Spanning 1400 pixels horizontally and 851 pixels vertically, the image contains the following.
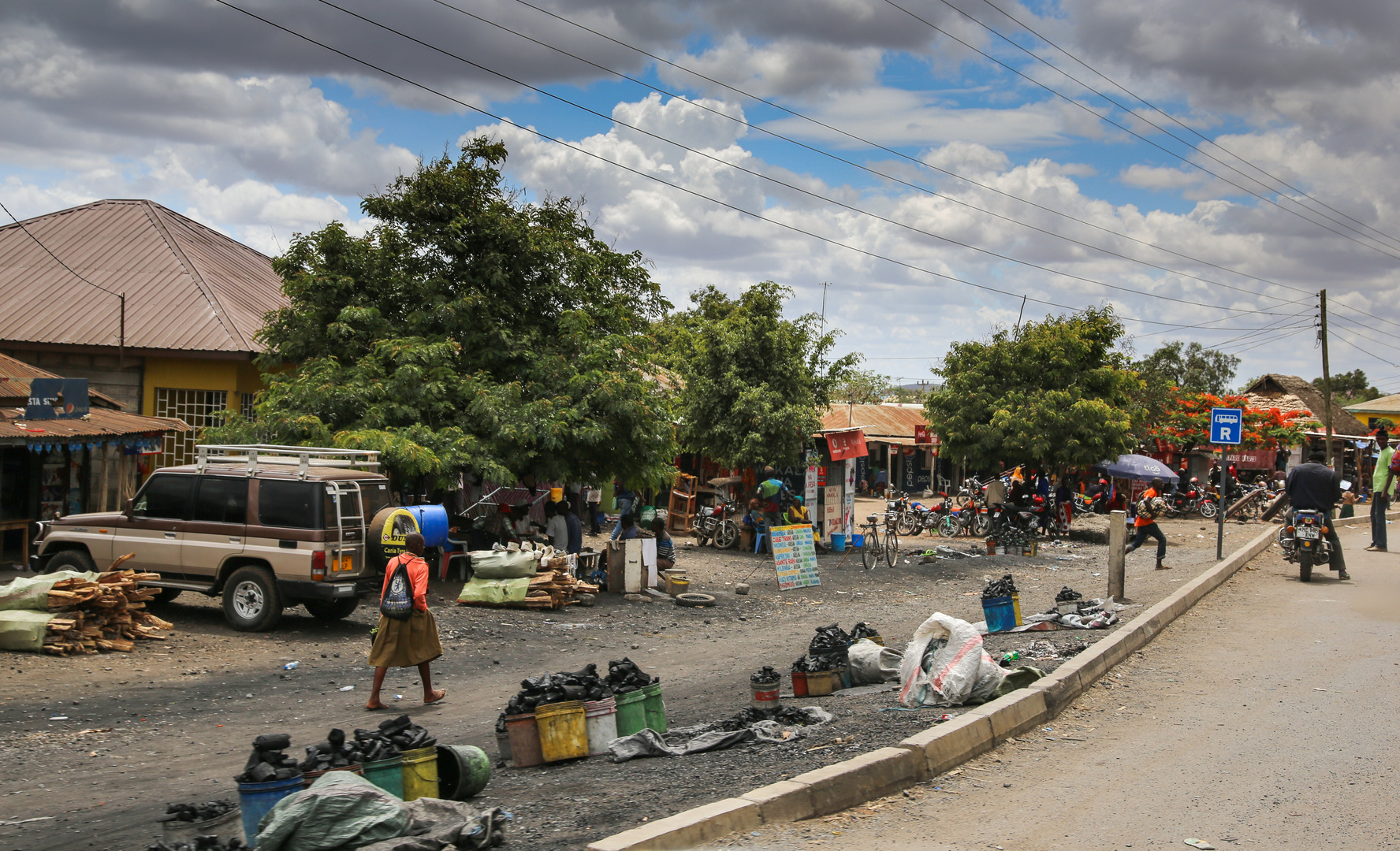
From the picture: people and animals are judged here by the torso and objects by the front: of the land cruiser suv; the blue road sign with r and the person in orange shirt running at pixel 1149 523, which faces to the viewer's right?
the person in orange shirt running

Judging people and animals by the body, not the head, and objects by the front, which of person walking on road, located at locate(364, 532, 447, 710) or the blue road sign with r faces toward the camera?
the blue road sign with r

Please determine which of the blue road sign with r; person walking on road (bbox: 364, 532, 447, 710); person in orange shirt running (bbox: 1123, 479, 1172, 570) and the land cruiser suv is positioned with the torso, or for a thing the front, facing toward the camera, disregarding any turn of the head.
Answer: the blue road sign with r

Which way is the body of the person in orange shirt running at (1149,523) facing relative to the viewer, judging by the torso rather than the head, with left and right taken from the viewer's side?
facing to the right of the viewer

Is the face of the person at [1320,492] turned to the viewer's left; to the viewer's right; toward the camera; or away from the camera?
away from the camera

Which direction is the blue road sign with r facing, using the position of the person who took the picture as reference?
facing the viewer

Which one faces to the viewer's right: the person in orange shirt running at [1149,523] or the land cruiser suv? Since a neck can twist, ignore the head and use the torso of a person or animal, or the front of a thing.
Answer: the person in orange shirt running

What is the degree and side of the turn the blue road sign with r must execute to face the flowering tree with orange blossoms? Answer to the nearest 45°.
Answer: approximately 180°

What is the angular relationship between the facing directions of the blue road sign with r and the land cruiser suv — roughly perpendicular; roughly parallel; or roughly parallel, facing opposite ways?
roughly perpendicular

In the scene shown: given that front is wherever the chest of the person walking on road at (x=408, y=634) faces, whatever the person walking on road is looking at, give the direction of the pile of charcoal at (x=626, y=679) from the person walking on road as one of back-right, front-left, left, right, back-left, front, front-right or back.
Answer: right

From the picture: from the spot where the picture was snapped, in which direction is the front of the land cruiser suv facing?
facing away from the viewer and to the left of the viewer
